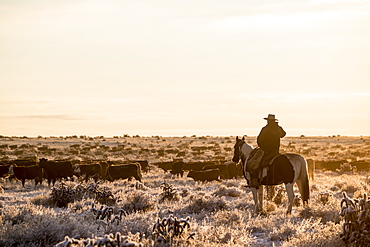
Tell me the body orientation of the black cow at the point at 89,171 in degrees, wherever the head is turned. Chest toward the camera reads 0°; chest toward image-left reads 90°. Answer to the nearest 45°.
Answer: approximately 90°

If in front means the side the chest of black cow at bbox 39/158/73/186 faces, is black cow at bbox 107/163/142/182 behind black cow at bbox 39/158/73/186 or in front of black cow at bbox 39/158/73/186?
behind

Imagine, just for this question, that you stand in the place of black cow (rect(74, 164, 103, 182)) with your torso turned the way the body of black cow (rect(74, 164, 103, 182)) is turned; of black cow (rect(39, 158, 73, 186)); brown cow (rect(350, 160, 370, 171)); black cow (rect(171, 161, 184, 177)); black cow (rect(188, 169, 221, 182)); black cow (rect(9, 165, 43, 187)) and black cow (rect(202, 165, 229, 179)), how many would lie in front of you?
2

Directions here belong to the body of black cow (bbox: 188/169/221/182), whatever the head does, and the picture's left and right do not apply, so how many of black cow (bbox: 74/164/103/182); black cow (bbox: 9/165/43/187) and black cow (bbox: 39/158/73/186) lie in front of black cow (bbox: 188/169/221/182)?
3

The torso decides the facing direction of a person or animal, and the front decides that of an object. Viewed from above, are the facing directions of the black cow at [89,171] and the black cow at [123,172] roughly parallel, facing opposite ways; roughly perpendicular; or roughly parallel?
roughly parallel

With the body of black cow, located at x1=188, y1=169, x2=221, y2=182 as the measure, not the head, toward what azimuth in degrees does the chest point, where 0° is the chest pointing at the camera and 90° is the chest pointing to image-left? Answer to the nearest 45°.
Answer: approximately 90°

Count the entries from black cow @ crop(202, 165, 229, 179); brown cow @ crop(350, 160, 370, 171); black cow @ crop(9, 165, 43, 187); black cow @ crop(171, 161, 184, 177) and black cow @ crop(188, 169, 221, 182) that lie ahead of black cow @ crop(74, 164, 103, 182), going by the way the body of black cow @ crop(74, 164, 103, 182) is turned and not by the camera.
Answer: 1

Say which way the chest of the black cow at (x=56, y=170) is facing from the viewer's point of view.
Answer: to the viewer's left
